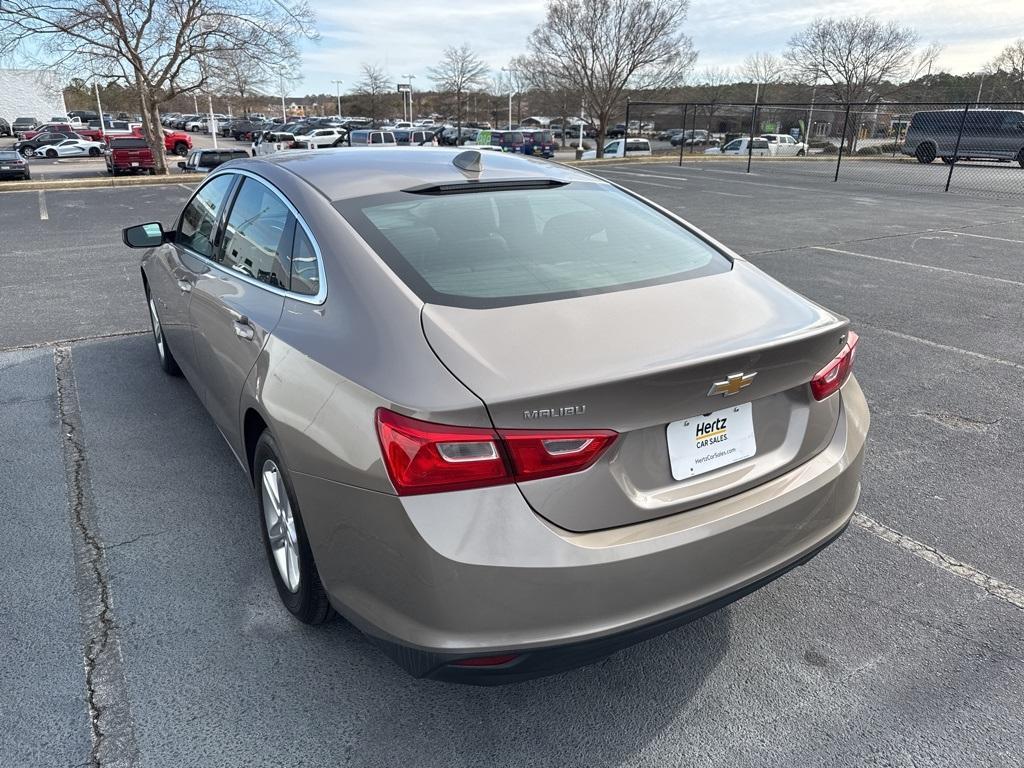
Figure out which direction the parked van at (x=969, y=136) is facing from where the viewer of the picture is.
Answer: facing to the right of the viewer

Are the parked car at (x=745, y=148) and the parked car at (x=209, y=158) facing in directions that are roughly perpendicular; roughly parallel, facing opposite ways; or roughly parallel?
roughly perpendicular

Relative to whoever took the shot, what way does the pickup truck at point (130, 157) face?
facing away from the viewer

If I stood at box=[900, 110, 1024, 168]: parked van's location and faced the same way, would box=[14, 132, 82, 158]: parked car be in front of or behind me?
behind

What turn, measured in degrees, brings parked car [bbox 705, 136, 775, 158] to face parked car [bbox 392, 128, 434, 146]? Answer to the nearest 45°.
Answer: approximately 45° to its left

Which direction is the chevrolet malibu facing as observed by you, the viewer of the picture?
facing away from the viewer and to the left of the viewer

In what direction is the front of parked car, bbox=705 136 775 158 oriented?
to the viewer's left

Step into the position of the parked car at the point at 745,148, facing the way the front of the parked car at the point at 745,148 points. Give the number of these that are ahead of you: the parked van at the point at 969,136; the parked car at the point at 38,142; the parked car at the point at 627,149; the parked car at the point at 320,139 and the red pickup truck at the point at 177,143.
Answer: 4
